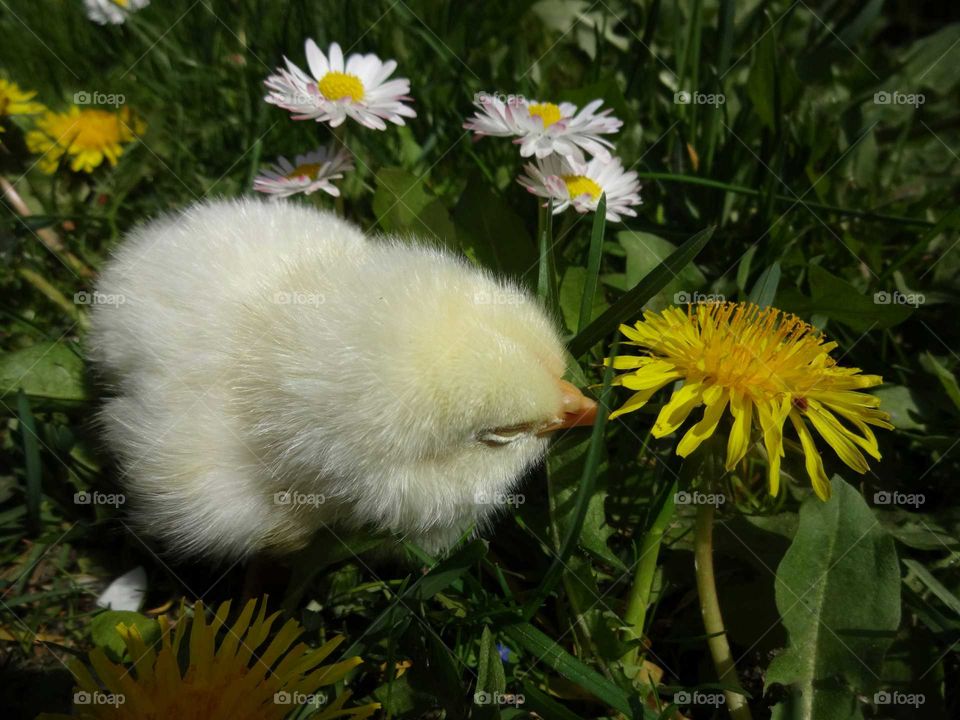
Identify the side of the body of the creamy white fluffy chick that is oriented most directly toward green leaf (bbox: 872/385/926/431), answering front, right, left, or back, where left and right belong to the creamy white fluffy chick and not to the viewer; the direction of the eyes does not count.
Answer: front

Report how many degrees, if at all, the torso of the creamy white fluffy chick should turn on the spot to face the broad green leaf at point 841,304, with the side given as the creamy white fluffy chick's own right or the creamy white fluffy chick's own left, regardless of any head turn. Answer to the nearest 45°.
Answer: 0° — it already faces it

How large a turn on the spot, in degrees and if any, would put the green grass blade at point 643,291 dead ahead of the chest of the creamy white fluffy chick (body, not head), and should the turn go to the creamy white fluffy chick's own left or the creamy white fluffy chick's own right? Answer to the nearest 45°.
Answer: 0° — it already faces it

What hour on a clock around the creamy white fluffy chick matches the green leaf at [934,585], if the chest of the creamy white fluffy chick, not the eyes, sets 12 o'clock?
The green leaf is roughly at 12 o'clock from the creamy white fluffy chick.

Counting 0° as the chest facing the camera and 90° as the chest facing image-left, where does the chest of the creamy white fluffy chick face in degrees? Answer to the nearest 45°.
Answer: approximately 270°

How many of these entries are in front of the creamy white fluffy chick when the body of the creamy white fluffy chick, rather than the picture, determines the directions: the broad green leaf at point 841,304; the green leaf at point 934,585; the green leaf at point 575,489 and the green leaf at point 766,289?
4

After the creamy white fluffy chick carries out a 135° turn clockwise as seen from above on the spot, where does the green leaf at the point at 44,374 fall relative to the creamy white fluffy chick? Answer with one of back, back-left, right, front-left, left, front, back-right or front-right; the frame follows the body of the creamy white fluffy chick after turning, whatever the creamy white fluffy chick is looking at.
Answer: right

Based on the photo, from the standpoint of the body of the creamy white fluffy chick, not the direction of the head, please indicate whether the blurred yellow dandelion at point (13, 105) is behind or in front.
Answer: behind

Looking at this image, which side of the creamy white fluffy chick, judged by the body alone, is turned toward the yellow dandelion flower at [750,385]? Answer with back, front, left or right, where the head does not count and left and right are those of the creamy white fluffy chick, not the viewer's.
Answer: front
